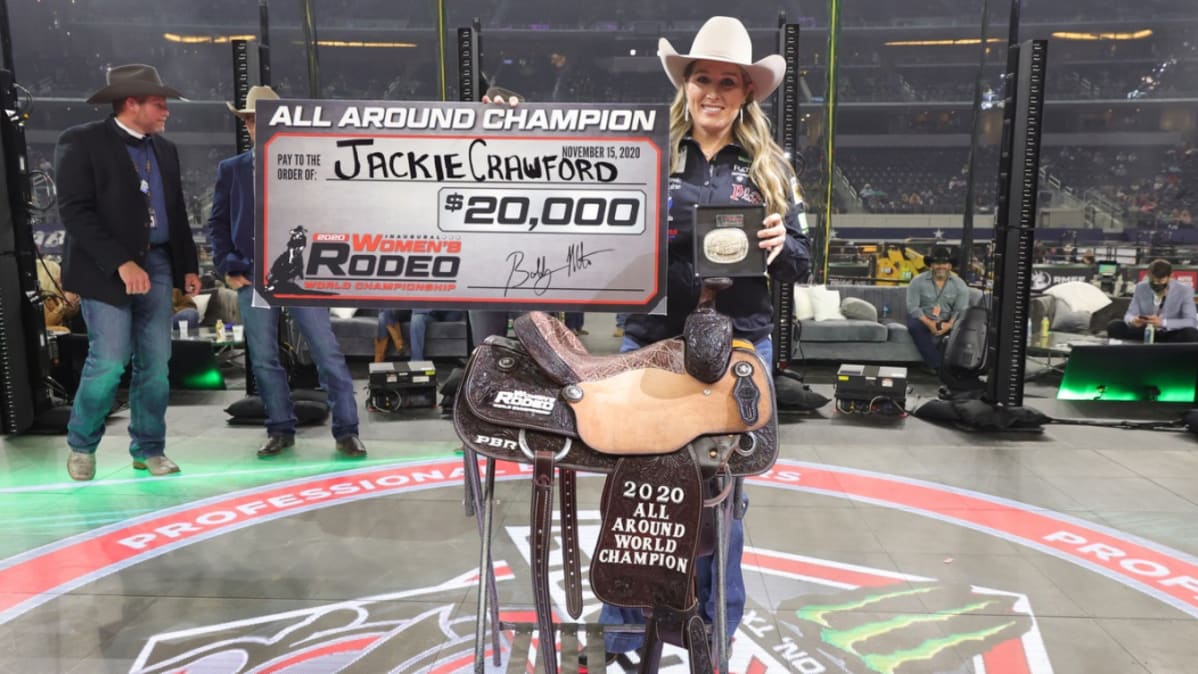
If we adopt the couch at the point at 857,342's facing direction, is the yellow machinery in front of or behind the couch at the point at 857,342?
behind

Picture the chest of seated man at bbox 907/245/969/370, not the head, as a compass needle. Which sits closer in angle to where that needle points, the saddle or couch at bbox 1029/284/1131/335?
the saddle

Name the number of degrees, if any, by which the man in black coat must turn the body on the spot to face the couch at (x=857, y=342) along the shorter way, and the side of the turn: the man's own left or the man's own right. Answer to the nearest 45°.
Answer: approximately 45° to the man's own left

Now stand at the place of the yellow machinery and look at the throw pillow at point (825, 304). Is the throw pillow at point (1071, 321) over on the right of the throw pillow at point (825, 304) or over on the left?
left

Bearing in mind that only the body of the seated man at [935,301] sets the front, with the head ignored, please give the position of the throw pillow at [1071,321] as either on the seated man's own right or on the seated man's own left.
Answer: on the seated man's own left

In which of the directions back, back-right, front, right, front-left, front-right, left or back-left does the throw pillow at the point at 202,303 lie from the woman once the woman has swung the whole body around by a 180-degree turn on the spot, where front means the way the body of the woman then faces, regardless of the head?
front-left

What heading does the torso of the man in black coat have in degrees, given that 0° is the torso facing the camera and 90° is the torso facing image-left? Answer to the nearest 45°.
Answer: approximately 315°

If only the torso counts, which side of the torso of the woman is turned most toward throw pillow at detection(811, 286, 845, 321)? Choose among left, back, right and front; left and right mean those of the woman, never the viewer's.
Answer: back

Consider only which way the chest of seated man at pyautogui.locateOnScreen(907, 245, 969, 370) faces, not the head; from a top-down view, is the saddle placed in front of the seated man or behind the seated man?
in front

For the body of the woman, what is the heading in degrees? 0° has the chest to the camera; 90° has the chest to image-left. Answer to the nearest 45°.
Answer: approximately 0°
